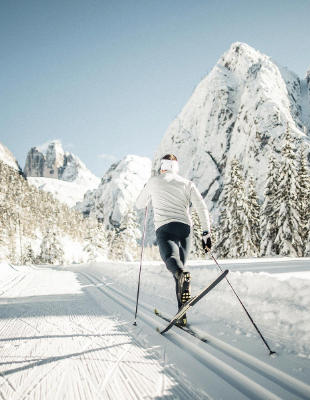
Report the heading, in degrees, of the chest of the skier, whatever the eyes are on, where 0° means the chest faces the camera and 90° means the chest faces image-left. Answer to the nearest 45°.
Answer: approximately 180°

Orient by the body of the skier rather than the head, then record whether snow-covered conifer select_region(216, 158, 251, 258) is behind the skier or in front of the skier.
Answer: in front

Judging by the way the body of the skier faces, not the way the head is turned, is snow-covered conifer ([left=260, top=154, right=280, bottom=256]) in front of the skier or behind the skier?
in front
